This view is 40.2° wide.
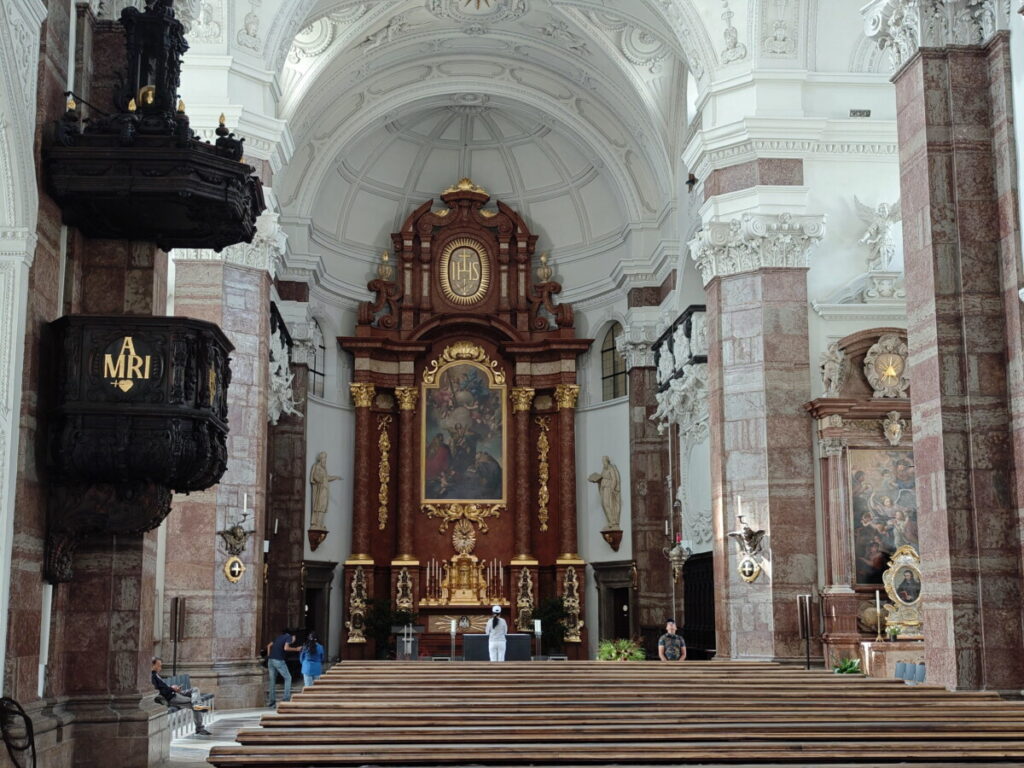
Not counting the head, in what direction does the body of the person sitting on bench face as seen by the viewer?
to the viewer's right

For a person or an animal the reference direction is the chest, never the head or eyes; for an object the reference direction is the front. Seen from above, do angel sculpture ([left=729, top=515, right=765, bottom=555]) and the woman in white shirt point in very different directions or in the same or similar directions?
very different directions

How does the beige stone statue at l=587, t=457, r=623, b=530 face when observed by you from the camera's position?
facing the viewer and to the left of the viewer

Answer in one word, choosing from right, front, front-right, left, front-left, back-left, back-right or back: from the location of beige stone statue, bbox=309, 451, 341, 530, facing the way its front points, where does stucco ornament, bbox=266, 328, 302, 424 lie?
front-right

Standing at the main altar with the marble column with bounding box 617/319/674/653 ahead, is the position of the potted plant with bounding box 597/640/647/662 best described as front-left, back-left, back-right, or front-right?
front-right

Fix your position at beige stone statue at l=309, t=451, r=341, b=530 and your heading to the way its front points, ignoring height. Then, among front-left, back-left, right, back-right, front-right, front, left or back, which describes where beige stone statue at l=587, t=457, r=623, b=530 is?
front-left

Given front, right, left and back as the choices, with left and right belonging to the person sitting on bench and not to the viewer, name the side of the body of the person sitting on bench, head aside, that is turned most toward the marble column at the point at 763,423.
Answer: front

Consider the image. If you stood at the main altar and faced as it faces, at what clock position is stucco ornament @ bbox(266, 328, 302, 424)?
The stucco ornament is roughly at 1 o'clock from the main altar.

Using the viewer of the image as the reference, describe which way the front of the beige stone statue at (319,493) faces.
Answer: facing the viewer and to the right of the viewer

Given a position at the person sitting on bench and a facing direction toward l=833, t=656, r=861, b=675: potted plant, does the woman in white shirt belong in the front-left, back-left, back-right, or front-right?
front-left

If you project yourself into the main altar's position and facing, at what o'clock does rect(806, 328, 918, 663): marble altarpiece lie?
The marble altarpiece is roughly at 11 o'clock from the main altar.

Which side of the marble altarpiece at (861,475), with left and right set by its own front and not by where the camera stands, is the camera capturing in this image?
front

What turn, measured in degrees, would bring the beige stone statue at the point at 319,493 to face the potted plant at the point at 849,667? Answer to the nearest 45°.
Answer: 0° — it already faces it

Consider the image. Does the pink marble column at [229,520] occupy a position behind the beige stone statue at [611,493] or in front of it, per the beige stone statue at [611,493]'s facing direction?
in front
